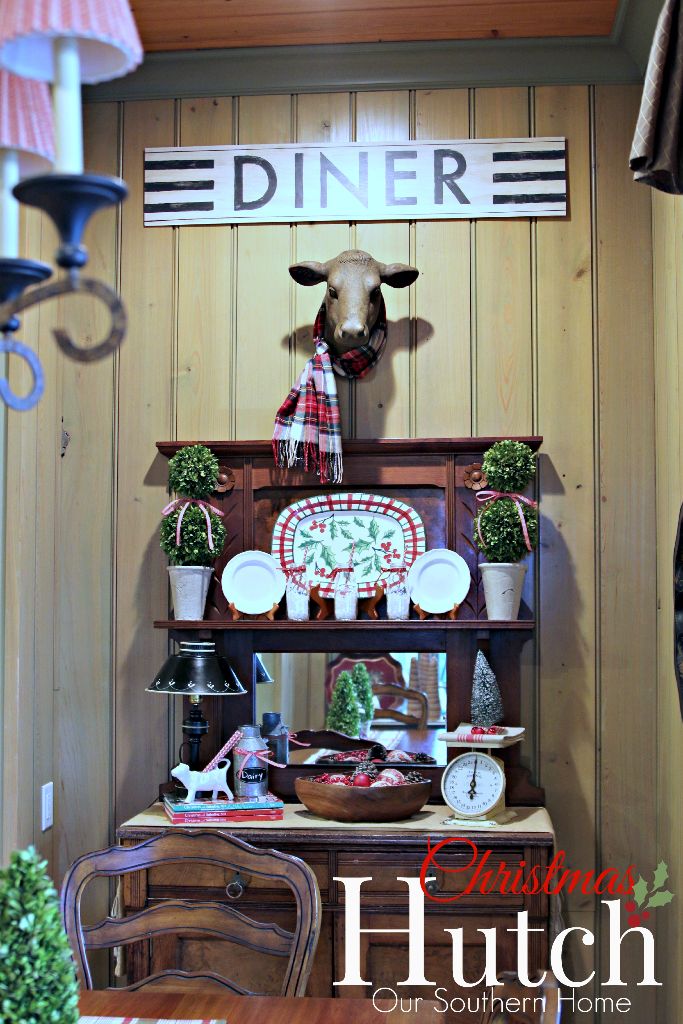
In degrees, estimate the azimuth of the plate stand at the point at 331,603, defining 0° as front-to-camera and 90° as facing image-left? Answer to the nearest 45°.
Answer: approximately 0°
